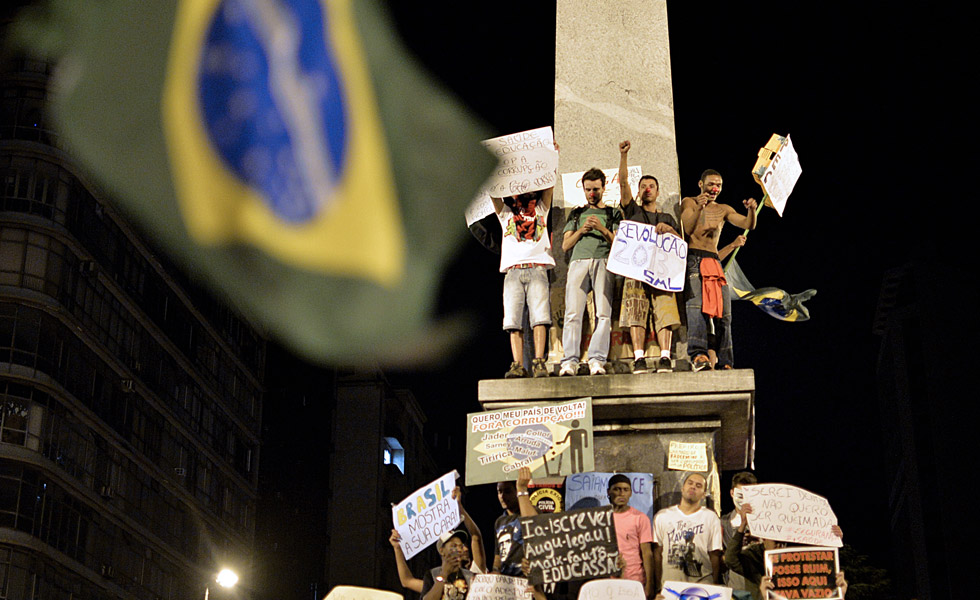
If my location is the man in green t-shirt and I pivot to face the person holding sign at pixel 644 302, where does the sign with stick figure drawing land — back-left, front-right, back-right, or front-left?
back-right

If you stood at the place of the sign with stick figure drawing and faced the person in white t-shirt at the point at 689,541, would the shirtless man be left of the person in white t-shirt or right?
left

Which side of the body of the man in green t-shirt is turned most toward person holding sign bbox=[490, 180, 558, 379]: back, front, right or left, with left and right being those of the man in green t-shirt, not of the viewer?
right

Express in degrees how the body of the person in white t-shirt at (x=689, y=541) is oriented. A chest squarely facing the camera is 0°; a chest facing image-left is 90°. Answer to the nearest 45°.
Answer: approximately 0°

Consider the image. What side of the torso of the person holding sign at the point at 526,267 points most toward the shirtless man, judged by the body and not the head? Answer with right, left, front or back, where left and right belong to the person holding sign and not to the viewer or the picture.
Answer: left

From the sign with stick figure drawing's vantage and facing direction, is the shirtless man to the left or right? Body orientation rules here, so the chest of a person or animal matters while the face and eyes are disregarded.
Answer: on its left
